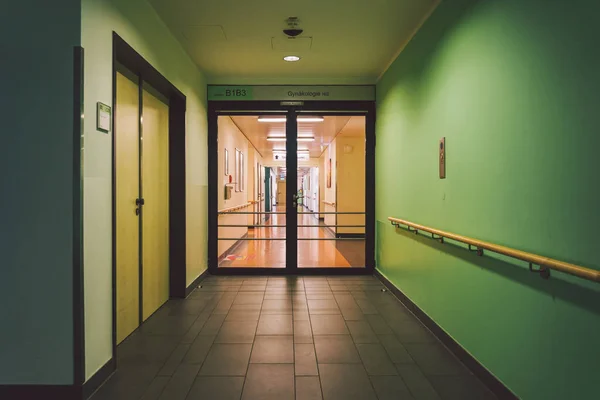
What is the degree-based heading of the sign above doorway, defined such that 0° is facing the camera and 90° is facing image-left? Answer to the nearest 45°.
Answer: approximately 0°

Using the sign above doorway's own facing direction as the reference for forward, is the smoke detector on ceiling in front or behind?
in front

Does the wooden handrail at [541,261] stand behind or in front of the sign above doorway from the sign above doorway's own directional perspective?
in front

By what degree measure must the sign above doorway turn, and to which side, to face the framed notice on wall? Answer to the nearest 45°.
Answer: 0° — it already faces it
